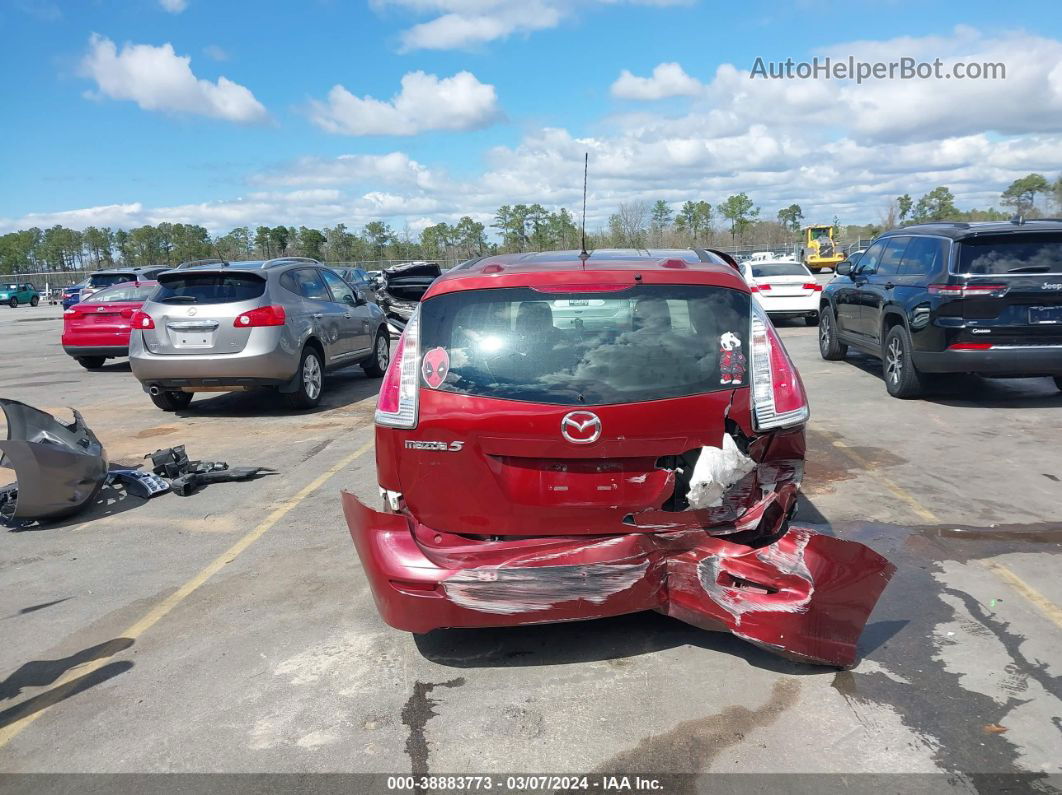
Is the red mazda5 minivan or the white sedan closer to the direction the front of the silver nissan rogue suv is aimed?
the white sedan

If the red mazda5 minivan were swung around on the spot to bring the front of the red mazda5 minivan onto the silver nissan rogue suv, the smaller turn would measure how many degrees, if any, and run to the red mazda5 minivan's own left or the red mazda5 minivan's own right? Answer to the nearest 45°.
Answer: approximately 45° to the red mazda5 minivan's own left

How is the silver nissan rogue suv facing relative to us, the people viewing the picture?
facing away from the viewer and to the right of the viewer

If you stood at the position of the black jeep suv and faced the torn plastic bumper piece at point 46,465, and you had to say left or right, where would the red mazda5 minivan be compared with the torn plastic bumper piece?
left

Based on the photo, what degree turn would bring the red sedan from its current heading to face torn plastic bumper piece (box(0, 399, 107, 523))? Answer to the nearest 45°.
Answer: approximately 135° to its right

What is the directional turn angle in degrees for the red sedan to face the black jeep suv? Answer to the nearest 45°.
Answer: approximately 90° to its right

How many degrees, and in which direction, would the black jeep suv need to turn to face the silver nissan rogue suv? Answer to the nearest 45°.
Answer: approximately 45° to its left

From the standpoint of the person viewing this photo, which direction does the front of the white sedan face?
facing away from the viewer

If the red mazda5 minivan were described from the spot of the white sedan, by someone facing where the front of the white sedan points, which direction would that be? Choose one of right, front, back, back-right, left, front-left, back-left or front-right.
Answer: back

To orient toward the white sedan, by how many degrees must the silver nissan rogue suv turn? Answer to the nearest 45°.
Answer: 0° — it already faces it

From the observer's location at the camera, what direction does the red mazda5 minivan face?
facing away from the viewer

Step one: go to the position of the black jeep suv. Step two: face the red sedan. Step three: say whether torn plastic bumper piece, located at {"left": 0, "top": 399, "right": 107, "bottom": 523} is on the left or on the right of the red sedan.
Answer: left

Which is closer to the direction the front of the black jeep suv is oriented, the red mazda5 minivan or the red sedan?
the red sedan

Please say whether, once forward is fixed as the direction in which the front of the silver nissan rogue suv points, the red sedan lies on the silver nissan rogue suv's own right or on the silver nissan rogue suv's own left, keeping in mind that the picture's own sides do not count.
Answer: on the silver nissan rogue suv's own left
